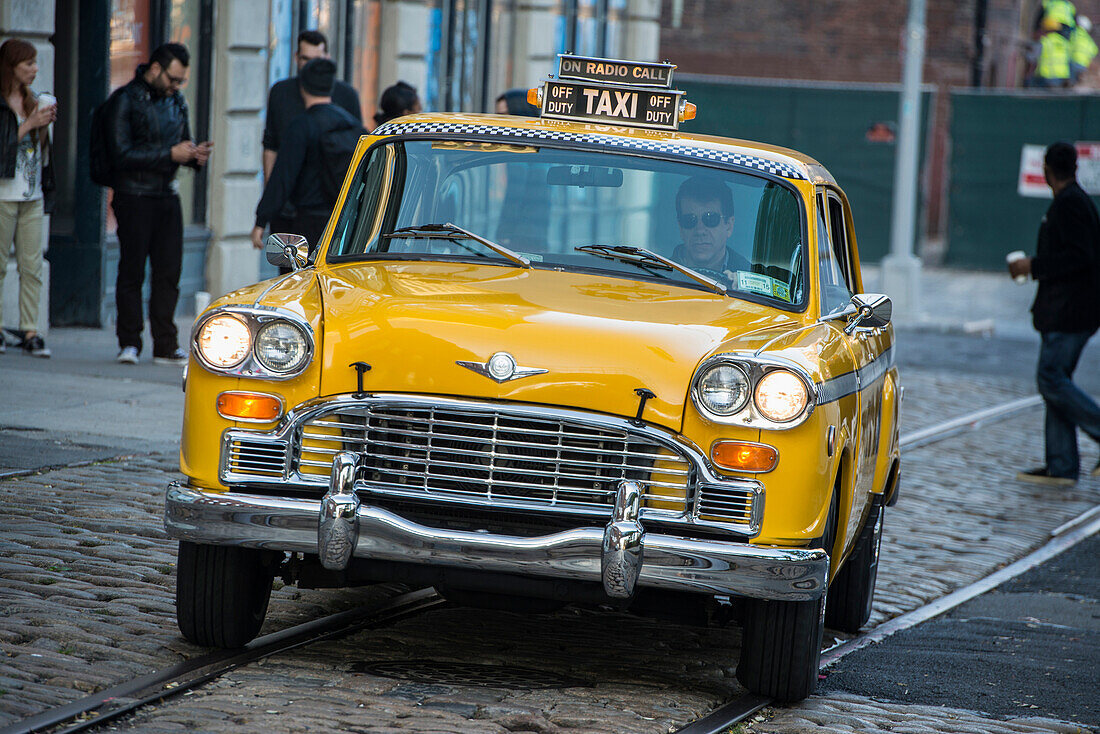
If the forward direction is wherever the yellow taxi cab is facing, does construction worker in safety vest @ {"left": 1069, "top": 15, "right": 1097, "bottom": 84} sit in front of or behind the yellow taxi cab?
behind

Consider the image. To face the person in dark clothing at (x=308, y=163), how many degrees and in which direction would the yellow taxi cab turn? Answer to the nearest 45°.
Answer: approximately 180°

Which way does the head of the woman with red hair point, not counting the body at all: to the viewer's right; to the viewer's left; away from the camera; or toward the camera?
to the viewer's right

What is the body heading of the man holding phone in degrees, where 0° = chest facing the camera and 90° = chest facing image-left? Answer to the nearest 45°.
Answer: approximately 315°

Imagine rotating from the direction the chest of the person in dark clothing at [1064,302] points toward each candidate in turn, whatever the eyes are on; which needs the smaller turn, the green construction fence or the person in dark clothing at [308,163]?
the person in dark clothing

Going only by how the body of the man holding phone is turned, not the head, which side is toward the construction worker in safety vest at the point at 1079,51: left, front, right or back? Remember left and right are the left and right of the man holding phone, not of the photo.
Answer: left

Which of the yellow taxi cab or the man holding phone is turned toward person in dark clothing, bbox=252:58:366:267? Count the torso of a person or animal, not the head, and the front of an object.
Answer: the man holding phone

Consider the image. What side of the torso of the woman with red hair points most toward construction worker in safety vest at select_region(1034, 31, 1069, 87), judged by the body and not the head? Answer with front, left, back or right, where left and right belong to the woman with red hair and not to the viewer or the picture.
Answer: left

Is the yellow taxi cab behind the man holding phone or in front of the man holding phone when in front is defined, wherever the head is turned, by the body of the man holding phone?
in front

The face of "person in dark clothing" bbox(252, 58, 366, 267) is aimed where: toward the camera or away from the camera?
away from the camera

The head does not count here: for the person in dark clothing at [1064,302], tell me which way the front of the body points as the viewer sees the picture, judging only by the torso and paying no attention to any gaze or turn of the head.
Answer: to the viewer's left

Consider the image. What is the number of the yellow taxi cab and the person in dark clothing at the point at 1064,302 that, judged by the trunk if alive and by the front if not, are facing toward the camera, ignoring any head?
1

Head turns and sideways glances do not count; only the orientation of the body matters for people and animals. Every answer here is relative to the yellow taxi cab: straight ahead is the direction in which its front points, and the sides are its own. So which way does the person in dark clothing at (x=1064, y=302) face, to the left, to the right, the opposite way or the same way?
to the right
